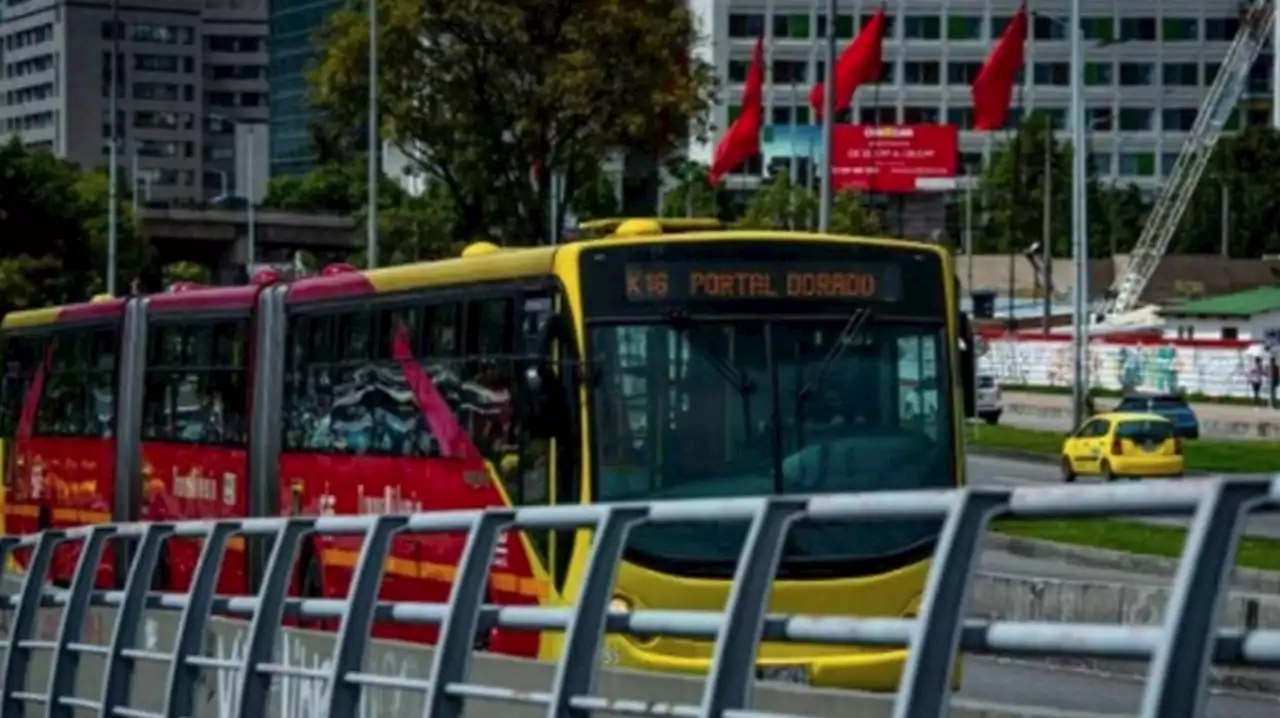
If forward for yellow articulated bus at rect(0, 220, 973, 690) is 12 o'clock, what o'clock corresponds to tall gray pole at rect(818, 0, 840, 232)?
The tall gray pole is roughly at 8 o'clock from the yellow articulated bus.

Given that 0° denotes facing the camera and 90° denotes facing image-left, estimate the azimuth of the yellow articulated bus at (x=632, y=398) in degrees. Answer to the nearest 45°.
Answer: approximately 315°

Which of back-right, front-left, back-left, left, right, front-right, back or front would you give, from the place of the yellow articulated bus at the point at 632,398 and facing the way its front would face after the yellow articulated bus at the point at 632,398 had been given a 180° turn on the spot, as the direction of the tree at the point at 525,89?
front-right

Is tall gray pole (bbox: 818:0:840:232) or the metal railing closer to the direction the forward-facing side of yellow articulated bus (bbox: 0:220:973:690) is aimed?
the metal railing
